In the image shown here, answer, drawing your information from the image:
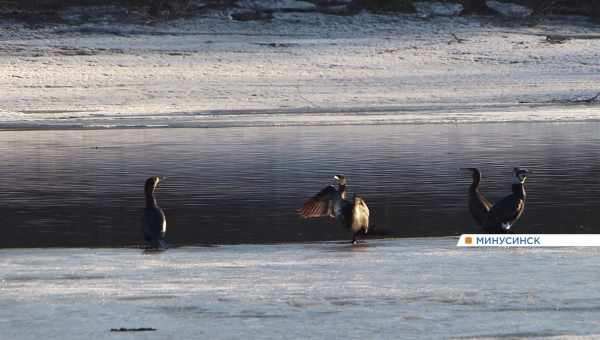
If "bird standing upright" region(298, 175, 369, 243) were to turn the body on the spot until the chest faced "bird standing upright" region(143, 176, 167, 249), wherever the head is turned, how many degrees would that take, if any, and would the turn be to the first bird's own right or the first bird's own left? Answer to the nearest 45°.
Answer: approximately 45° to the first bird's own right

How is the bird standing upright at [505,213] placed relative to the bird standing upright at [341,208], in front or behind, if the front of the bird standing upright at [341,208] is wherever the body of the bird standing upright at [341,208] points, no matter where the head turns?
behind
